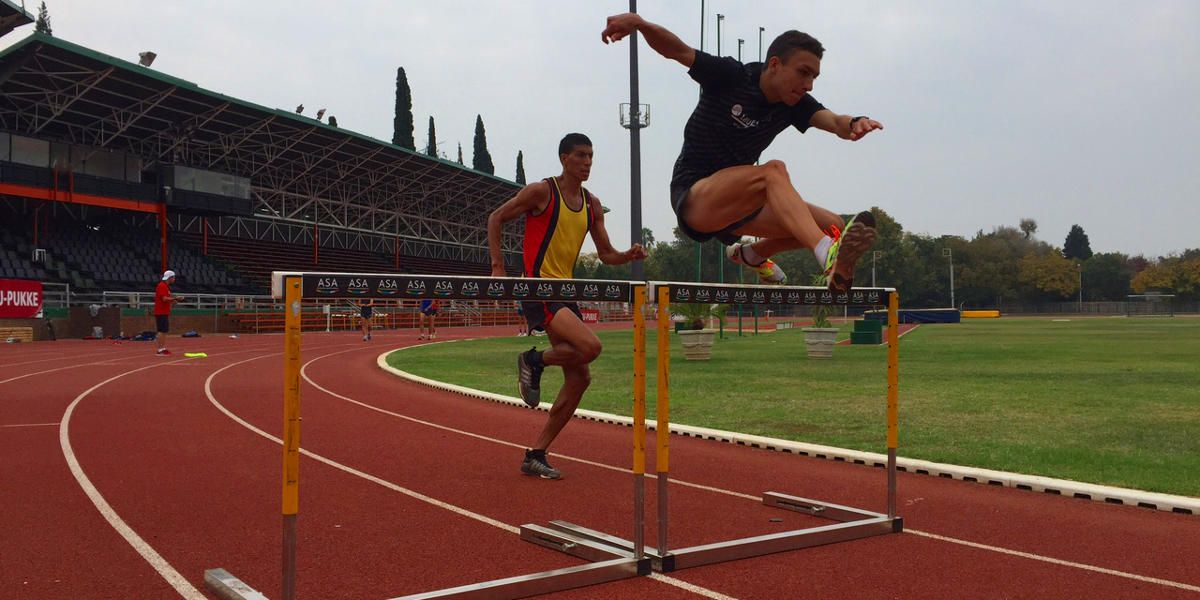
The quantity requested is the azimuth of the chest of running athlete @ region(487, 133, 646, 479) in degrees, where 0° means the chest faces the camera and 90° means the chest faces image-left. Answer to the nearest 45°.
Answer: approximately 315°

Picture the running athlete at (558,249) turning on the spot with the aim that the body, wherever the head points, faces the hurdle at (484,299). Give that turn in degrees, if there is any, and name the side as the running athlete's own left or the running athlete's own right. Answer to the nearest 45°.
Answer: approximately 45° to the running athlete's own right

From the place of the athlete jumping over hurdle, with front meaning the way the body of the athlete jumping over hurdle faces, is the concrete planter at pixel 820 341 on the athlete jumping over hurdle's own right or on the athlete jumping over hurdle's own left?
on the athlete jumping over hurdle's own left

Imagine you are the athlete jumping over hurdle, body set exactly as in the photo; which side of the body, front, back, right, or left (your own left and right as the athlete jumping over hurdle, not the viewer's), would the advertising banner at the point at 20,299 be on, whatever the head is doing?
back

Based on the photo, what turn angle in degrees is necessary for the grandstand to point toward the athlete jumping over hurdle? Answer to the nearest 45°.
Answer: approximately 45° to its right

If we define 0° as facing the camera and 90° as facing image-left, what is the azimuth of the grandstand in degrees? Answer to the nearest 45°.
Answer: approximately 315°

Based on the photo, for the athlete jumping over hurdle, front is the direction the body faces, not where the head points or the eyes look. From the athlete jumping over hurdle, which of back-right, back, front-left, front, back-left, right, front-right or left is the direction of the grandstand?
back
